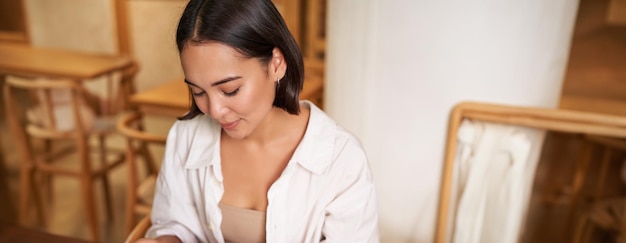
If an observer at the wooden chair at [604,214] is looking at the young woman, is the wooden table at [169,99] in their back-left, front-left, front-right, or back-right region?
front-right

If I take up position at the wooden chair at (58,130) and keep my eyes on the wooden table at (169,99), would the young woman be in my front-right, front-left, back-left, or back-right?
front-right

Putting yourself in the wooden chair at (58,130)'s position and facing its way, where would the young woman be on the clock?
The young woman is roughly at 4 o'clock from the wooden chair.

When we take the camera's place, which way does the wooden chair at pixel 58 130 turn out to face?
facing away from the viewer and to the right of the viewer

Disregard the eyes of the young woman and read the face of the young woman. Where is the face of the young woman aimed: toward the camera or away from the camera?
toward the camera

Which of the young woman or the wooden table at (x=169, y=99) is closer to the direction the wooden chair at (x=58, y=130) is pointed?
the wooden table

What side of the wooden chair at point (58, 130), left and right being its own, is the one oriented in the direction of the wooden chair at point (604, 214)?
right

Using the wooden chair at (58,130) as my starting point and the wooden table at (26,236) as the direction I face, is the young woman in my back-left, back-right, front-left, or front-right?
front-left

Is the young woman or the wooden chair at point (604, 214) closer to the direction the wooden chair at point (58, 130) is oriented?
the wooden chair
